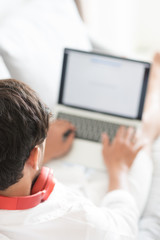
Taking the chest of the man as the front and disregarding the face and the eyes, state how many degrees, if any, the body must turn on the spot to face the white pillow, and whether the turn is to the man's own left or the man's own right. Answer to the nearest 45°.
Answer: approximately 45° to the man's own left

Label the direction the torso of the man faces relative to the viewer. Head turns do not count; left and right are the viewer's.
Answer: facing away from the viewer and to the right of the viewer

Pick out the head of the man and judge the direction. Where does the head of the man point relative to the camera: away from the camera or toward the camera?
away from the camera

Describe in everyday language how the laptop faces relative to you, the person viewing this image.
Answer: facing the viewer
